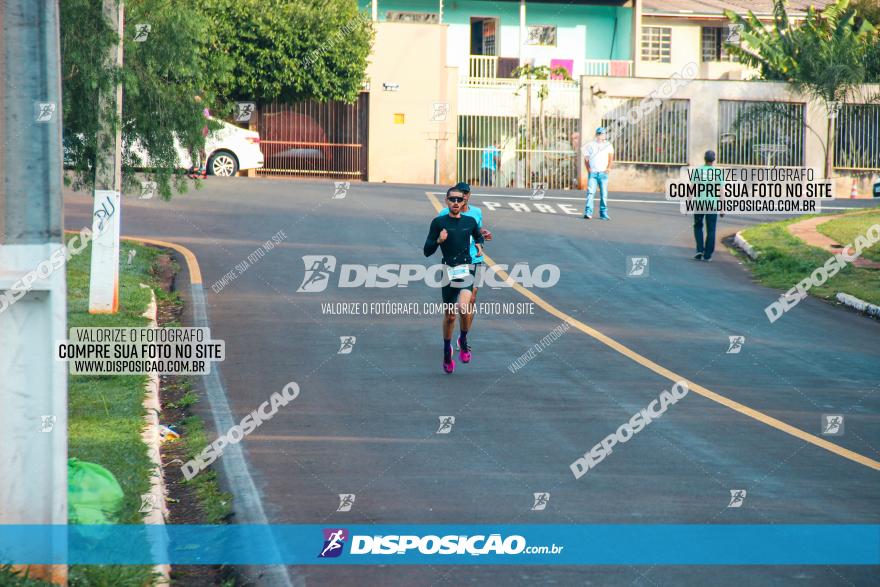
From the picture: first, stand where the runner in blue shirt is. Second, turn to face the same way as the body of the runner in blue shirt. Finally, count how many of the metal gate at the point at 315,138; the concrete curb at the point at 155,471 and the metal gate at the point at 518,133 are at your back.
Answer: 2

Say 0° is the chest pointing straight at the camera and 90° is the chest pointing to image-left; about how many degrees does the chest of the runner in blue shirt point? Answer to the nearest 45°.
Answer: approximately 0°

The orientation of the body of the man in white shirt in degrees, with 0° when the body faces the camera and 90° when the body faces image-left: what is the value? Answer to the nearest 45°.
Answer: approximately 0°

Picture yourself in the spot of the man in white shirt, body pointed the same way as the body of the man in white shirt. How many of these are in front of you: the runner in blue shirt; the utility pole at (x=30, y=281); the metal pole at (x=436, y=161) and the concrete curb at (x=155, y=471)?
3

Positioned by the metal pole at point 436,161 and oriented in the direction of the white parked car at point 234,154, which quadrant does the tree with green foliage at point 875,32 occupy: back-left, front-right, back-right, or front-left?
back-right

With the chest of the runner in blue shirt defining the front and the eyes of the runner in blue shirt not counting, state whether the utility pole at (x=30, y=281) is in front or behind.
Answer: in front

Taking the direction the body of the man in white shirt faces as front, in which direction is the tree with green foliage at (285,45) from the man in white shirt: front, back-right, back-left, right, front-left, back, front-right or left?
back-right

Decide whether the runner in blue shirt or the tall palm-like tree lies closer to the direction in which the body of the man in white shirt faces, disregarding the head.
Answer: the runner in blue shirt

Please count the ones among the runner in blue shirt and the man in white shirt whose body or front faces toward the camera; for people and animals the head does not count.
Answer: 2

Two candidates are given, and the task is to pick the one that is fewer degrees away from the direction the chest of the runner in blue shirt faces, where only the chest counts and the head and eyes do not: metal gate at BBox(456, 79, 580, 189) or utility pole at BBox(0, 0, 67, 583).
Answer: the utility pole
